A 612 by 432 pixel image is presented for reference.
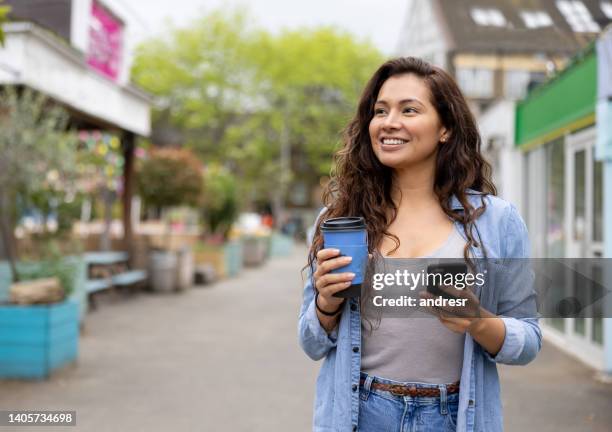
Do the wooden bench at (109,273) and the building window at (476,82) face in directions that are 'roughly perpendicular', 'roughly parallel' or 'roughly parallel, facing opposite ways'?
roughly perpendicular

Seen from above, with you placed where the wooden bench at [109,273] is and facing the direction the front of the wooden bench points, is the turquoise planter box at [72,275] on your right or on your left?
on your right

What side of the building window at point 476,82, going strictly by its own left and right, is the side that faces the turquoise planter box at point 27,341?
front

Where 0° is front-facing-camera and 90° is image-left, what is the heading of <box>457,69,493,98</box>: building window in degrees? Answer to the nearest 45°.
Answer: approximately 0°

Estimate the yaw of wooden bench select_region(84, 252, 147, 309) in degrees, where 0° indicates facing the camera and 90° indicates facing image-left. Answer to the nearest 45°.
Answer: approximately 315°

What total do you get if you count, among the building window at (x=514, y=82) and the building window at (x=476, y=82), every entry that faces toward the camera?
2

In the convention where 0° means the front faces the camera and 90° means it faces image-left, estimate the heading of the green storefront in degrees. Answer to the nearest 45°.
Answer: approximately 45°

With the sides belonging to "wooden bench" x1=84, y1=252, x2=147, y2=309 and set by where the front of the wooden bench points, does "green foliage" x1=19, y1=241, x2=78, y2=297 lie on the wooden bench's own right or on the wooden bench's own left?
on the wooden bench's own right
